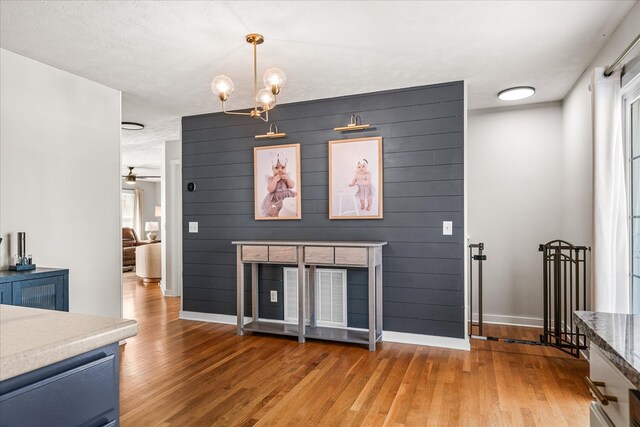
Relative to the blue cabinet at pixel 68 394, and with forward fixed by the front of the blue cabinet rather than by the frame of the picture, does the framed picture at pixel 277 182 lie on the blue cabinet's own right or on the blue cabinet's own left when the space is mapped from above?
on the blue cabinet's own left

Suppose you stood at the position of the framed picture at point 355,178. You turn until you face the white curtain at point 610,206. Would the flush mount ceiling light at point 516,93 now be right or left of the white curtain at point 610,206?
left

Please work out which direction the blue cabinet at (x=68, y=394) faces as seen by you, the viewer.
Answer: facing the viewer and to the right of the viewer

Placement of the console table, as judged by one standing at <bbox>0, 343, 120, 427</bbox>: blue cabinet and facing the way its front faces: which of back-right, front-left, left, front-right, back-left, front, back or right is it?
left

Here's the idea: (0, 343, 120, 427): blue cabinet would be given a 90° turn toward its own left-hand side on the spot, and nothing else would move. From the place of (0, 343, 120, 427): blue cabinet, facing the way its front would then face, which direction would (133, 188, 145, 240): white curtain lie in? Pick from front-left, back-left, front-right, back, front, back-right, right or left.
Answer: front-left

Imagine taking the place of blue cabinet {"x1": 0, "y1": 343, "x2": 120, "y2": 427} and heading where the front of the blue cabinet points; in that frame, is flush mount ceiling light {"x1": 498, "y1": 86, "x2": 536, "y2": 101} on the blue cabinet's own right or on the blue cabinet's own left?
on the blue cabinet's own left

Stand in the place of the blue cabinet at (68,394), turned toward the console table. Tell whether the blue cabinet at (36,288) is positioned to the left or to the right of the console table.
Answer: left

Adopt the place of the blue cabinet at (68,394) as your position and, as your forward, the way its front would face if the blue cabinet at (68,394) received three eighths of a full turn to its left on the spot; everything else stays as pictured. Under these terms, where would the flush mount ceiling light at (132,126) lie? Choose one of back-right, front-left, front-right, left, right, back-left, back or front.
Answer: front

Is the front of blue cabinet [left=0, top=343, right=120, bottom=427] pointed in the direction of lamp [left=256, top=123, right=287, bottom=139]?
no

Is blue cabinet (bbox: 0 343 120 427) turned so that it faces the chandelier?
no

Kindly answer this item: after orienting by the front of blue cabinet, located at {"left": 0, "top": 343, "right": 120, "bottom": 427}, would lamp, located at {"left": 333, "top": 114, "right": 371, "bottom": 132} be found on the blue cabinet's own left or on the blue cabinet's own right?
on the blue cabinet's own left
